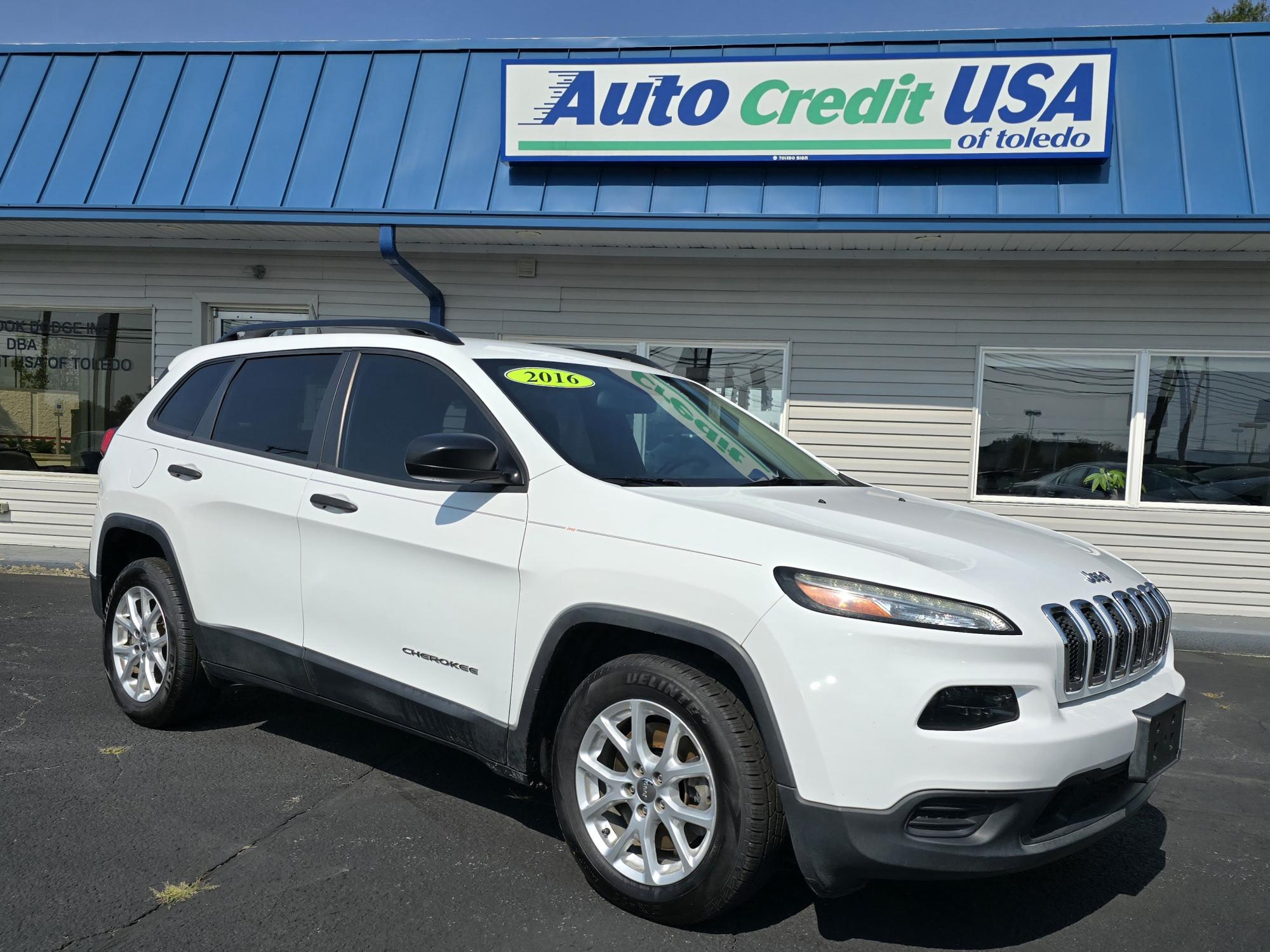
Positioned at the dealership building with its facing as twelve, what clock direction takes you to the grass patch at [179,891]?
The grass patch is roughly at 1 o'clock from the dealership building.

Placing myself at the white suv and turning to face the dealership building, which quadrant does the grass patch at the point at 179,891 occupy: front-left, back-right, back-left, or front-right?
back-left

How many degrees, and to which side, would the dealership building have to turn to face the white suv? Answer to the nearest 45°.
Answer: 0° — it already faces it

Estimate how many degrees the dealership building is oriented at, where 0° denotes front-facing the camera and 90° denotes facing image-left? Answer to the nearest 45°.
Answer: approximately 0°

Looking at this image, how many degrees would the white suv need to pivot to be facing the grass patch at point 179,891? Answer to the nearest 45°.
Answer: approximately 135° to its right
